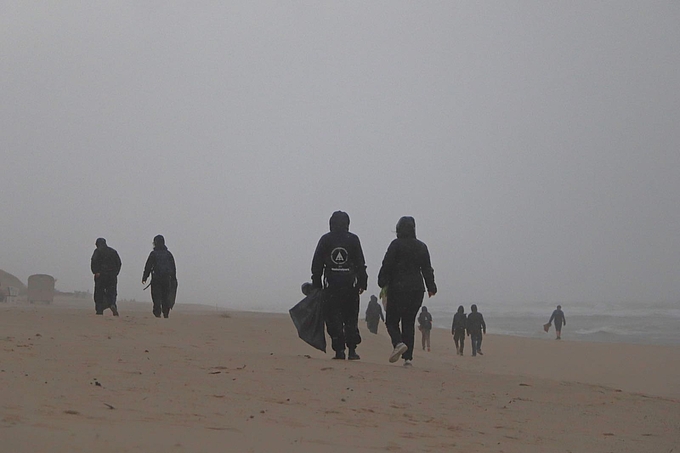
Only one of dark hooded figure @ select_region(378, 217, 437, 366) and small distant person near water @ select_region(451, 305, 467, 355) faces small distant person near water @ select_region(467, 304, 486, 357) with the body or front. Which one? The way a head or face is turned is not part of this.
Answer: the dark hooded figure

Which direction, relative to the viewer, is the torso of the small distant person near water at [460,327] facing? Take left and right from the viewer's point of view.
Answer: facing away from the viewer

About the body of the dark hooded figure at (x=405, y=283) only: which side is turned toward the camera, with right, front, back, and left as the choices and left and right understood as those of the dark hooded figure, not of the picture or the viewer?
back

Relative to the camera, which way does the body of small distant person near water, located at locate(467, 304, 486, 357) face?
away from the camera

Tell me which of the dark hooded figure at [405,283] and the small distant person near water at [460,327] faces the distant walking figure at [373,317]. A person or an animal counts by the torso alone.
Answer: the dark hooded figure

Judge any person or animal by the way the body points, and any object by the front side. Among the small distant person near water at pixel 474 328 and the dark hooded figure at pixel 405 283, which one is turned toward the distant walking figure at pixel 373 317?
the dark hooded figure

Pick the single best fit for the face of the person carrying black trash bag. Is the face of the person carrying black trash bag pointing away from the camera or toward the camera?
away from the camera

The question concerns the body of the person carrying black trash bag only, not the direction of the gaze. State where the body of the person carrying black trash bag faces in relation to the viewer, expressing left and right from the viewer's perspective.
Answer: facing away from the viewer

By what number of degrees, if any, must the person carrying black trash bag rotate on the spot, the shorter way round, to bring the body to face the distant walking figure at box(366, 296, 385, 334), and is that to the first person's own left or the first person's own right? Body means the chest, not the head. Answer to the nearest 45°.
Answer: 0° — they already face them
